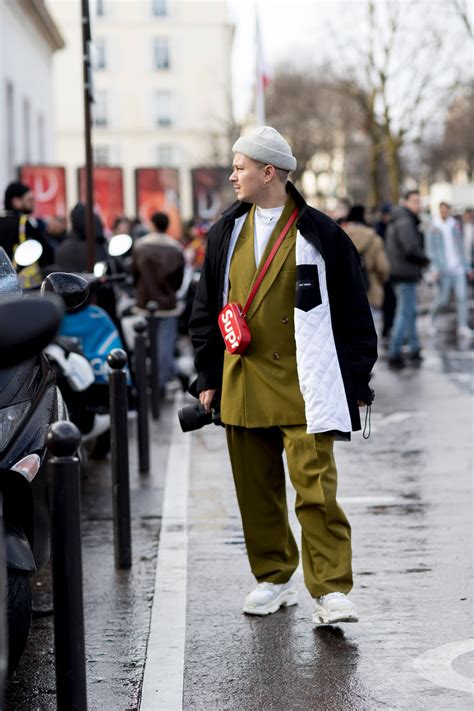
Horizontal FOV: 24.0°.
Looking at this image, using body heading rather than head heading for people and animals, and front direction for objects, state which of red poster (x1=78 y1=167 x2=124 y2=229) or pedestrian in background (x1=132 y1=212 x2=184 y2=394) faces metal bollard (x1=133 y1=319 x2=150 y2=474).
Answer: the red poster

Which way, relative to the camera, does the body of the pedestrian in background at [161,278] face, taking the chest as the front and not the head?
away from the camera

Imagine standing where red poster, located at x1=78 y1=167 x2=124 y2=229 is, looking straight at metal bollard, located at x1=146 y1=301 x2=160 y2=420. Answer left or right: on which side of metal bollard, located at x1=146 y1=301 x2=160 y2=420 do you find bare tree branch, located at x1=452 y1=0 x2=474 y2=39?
left

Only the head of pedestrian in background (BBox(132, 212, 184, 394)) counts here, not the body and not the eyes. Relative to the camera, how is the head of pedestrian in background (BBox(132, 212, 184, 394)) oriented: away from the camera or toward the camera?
away from the camera

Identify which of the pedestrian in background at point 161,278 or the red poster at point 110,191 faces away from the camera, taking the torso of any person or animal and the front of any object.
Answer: the pedestrian in background

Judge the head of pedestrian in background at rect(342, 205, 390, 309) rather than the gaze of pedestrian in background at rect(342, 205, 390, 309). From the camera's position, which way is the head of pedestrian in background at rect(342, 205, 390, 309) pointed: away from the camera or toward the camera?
away from the camera

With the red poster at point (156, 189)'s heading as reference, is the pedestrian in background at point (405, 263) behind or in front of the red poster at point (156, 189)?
in front

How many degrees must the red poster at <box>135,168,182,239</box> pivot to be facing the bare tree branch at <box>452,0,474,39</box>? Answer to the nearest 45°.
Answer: approximately 45° to its left

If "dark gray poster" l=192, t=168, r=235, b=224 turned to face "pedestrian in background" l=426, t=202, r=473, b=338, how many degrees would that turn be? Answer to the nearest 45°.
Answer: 0° — it already faces them

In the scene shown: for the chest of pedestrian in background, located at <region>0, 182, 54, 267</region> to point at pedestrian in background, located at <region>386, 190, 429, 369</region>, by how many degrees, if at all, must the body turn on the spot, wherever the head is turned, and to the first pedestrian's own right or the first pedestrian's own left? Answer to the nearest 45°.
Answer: approximately 45° to the first pedestrian's own left
